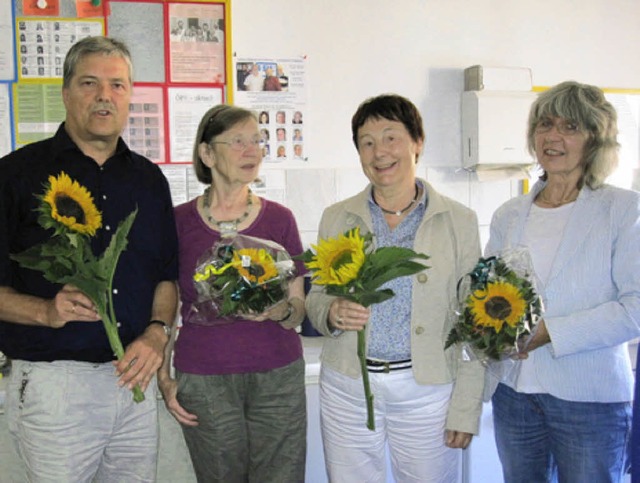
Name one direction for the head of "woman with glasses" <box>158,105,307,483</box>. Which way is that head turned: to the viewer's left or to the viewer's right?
to the viewer's right

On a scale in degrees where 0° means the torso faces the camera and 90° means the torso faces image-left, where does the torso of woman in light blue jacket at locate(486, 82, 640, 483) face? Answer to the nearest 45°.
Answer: approximately 45°

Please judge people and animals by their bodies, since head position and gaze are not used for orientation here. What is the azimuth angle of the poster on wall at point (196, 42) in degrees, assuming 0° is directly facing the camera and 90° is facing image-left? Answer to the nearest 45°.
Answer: approximately 0°
